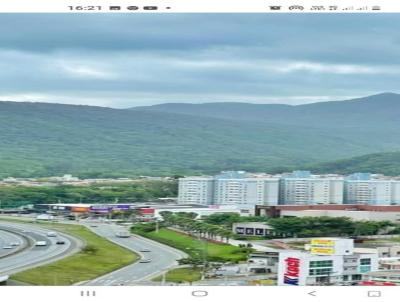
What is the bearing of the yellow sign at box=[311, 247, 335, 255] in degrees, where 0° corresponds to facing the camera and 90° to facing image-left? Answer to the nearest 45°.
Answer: approximately 0°

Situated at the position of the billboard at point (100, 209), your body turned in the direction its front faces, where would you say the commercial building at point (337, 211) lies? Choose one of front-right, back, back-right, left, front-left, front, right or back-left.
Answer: left

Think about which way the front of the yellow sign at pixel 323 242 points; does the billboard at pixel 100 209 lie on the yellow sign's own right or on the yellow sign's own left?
on the yellow sign's own right

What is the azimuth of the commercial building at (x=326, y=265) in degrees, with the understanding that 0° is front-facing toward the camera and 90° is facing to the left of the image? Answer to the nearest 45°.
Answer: approximately 0°
